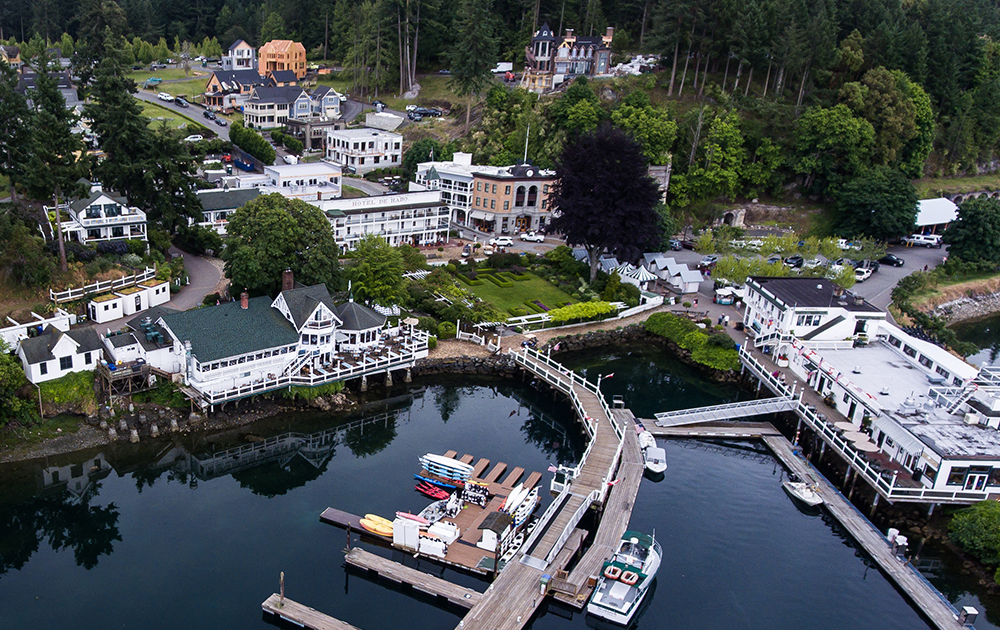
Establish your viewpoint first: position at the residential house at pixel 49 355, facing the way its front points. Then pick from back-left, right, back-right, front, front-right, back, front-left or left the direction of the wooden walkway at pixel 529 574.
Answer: front-left

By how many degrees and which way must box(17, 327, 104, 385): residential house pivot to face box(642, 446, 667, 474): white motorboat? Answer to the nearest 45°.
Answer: approximately 45° to its left

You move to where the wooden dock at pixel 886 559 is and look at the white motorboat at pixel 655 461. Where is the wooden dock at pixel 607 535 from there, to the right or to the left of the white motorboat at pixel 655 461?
left

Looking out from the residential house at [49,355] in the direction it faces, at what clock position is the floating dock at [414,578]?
The floating dock is roughly at 11 o'clock from the residential house.

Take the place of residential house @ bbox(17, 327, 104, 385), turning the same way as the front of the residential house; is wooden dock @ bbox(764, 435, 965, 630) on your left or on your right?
on your left

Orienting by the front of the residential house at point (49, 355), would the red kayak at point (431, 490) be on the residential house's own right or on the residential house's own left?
on the residential house's own left

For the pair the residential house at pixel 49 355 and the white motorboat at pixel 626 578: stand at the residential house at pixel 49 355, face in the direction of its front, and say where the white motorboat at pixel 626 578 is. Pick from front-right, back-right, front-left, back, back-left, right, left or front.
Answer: front-left

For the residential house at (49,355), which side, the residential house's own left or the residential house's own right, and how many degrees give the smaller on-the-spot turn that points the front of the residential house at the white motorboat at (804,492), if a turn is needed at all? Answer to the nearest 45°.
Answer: approximately 45° to the residential house's own left

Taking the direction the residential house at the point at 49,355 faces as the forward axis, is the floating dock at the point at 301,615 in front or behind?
in front

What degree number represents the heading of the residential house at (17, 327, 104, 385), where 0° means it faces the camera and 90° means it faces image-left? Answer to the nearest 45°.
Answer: approximately 0°

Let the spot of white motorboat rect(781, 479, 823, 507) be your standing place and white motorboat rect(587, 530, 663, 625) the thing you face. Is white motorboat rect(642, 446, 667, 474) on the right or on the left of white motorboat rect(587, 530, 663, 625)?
right
